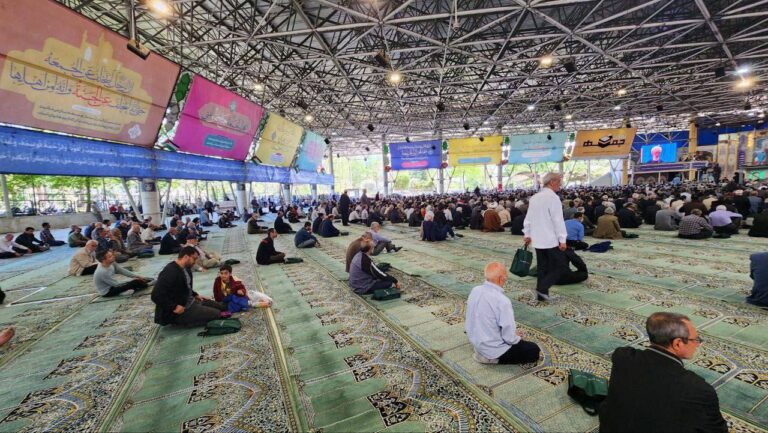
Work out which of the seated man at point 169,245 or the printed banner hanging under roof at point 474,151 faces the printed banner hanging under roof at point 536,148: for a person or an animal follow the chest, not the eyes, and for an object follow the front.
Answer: the seated man

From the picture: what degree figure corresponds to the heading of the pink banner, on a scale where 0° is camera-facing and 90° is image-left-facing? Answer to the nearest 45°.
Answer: approximately 315°

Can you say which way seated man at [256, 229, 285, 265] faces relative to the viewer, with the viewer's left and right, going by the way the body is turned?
facing to the right of the viewer

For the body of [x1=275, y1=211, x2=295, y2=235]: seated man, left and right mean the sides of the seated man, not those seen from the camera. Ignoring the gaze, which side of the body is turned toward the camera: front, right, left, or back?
right

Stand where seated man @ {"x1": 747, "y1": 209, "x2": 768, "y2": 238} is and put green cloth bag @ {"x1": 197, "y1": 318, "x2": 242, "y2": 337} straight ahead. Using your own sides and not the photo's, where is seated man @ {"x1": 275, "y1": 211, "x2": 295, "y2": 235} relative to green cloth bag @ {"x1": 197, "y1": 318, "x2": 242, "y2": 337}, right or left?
right

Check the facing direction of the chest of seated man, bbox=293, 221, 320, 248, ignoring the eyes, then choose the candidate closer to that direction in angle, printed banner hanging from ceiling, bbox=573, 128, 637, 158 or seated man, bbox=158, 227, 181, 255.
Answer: the printed banner hanging from ceiling

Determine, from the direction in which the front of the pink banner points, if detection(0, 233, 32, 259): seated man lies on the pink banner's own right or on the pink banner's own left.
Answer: on the pink banner's own right

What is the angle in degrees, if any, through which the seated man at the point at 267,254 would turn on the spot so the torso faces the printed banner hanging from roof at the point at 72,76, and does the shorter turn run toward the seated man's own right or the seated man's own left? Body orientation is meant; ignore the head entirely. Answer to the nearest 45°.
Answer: approximately 135° to the seated man's own left
